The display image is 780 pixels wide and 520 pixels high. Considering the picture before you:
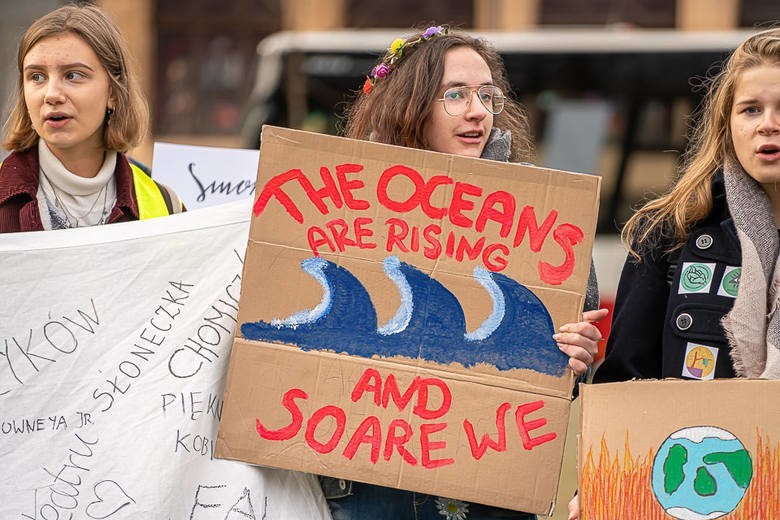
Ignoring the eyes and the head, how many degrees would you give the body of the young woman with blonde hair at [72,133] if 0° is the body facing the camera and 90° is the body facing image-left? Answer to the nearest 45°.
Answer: approximately 0°

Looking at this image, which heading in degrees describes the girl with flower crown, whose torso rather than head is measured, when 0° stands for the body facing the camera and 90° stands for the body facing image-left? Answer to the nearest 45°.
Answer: approximately 315°

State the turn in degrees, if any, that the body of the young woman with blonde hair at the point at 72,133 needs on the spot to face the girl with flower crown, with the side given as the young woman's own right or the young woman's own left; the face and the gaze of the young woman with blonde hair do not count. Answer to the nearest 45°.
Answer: approximately 90° to the young woman's own left

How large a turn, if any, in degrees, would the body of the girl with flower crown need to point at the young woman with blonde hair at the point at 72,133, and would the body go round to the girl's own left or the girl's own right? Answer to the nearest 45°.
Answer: approximately 135° to the girl's own right

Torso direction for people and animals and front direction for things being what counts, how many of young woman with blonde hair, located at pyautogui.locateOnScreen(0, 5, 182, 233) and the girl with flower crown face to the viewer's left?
0

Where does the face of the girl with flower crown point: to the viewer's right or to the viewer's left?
to the viewer's right
